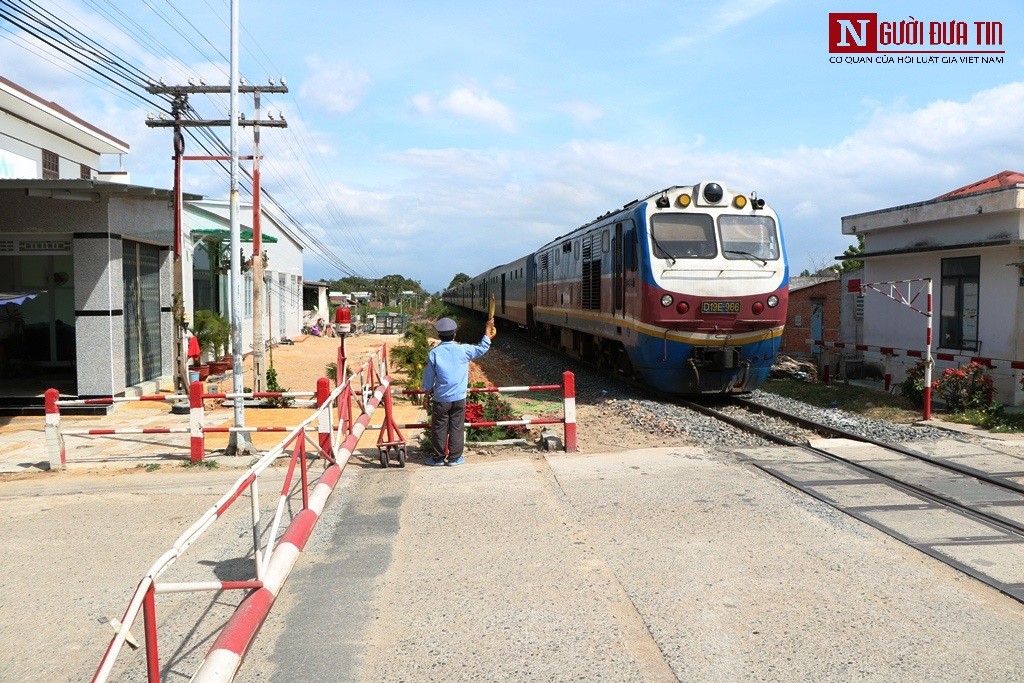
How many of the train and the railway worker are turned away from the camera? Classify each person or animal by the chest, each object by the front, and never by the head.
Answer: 1

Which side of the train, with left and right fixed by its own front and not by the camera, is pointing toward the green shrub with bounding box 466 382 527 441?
right

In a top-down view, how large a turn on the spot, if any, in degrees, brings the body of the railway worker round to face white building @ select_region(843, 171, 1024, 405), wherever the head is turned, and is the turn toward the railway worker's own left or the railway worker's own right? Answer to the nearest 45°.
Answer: approximately 45° to the railway worker's own right

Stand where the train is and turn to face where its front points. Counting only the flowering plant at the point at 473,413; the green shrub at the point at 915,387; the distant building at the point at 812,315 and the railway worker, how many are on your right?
2

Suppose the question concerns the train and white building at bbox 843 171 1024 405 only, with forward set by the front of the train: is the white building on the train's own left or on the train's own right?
on the train's own left

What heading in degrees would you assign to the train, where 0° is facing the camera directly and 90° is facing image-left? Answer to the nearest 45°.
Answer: approximately 315°

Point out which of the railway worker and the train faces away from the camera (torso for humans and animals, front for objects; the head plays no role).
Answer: the railway worker

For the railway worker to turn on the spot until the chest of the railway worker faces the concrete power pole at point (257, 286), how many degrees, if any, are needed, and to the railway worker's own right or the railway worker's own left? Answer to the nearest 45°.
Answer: approximately 45° to the railway worker's own left

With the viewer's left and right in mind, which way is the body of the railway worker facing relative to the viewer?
facing away from the viewer

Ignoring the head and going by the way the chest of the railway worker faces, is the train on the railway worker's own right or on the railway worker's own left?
on the railway worker's own right
